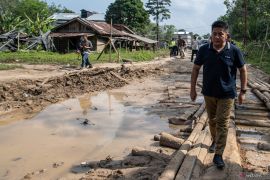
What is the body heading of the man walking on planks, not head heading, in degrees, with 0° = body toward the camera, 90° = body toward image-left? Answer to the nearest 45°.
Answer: approximately 0°

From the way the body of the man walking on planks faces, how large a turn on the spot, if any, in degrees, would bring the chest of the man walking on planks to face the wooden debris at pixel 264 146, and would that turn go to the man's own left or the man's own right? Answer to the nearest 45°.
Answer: approximately 135° to the man's own left

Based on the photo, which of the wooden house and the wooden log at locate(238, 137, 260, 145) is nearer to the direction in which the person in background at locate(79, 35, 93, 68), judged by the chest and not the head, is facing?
the wooden log

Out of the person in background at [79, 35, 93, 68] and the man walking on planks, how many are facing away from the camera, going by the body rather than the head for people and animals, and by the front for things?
0

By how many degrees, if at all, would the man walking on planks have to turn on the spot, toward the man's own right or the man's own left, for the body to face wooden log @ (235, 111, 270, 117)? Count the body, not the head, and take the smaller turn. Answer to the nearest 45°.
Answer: approximately 180°

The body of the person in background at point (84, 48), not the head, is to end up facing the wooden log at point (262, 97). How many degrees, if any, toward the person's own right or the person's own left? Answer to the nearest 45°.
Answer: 0° — they already face it

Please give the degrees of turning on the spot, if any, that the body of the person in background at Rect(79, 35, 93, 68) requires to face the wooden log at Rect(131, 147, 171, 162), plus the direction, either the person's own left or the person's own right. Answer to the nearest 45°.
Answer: approximately 45° to the person's own right
